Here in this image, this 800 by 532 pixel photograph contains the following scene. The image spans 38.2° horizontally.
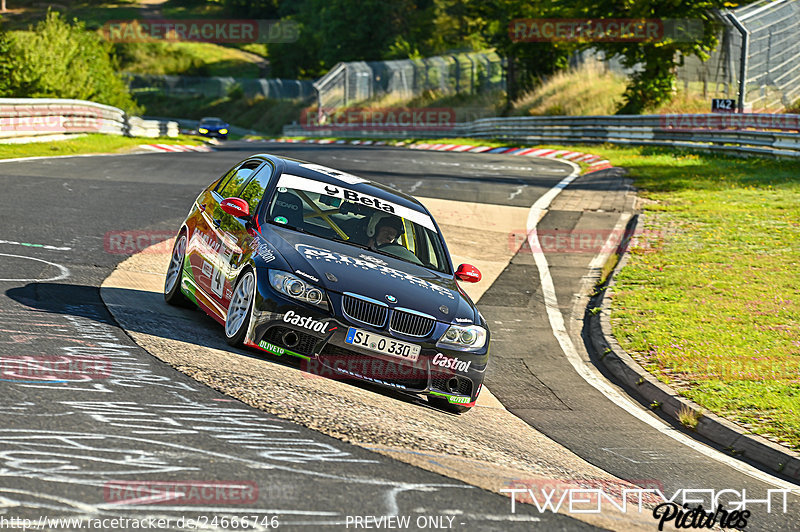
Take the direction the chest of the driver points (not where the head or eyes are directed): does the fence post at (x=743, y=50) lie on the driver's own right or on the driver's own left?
on the driver's own left

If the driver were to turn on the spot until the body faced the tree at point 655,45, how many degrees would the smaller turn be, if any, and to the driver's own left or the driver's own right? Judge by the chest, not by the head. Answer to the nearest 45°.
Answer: approximately 135° to the driver's own left

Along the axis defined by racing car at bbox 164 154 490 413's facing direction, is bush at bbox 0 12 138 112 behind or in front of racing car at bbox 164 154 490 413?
behind

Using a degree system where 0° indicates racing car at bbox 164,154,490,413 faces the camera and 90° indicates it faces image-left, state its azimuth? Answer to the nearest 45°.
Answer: approximately 315°

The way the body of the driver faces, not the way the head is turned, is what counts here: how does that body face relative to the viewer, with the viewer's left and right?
facing the viewer and to the right of the viewer

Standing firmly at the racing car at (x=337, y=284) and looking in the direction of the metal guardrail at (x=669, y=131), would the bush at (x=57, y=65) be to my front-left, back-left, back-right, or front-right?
front-left

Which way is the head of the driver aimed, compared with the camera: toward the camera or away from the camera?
toward the camera

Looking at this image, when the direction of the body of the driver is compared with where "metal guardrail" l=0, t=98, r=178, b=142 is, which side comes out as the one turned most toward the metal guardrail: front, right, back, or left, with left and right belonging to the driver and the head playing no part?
back
